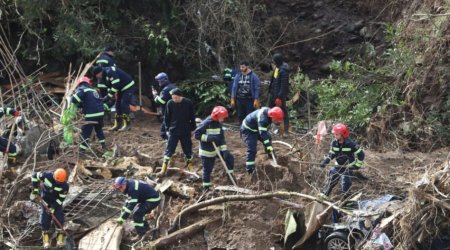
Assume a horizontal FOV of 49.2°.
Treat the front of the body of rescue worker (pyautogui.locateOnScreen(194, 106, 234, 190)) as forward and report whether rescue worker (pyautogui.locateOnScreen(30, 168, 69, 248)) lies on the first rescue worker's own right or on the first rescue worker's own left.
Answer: on the first rescue worker's own right

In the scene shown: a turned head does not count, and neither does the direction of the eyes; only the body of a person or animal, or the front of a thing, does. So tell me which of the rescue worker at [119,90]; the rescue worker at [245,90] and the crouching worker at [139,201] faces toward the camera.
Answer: the rescue worker at [245,90]

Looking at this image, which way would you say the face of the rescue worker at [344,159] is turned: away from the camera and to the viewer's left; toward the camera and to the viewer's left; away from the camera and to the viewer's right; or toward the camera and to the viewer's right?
toward the camera and to the viewer's left

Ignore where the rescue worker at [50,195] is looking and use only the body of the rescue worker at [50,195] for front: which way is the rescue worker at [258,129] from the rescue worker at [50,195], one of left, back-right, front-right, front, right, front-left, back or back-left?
left

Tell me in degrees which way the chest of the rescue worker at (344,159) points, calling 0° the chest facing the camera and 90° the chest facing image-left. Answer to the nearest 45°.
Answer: approximately 45°

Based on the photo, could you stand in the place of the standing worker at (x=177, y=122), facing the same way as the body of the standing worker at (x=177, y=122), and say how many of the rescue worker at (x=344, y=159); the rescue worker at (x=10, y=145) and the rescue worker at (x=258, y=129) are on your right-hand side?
1
